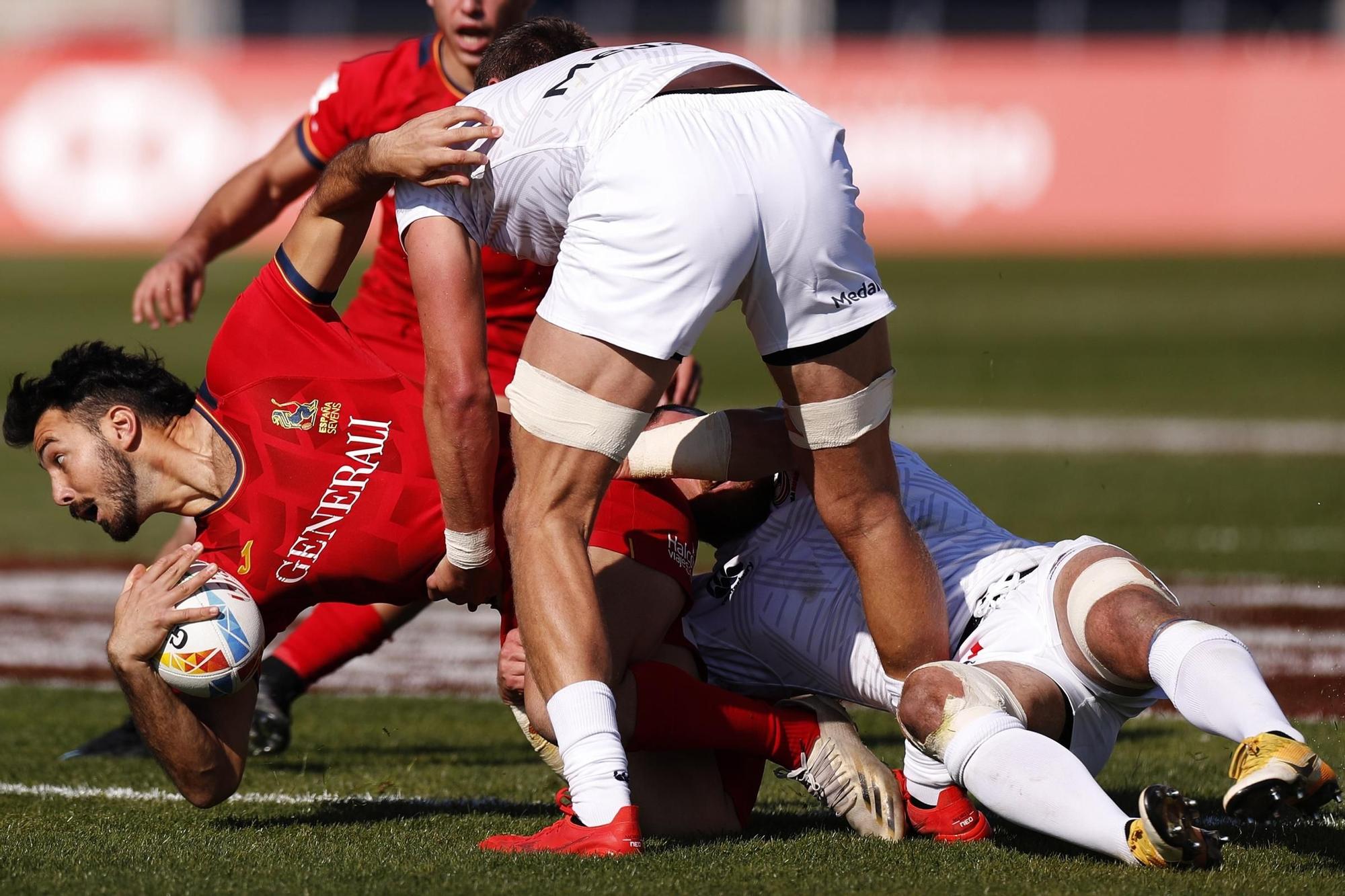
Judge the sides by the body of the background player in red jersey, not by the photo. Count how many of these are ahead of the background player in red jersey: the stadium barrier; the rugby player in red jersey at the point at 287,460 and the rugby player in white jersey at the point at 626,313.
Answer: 2

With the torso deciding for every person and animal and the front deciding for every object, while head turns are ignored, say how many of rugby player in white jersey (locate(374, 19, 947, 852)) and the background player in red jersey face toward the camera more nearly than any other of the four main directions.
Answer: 1

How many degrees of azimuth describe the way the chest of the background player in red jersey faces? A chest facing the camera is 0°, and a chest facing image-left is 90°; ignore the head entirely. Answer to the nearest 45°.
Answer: approximately 0°

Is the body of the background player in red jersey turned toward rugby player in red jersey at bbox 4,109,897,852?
yes

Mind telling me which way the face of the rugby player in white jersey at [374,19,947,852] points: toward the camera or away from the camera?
away from the camera

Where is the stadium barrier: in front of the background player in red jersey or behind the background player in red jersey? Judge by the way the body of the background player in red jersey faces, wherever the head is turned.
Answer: behind

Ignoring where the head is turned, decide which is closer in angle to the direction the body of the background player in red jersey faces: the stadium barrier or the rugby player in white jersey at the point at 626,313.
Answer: the rugby player in white jersey

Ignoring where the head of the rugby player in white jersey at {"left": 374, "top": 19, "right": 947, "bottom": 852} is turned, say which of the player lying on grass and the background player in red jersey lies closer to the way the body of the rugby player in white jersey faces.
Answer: the background player in red jersey

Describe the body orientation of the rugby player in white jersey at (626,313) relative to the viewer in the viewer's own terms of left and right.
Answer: facing away from the viewer and to the left of the viewer
